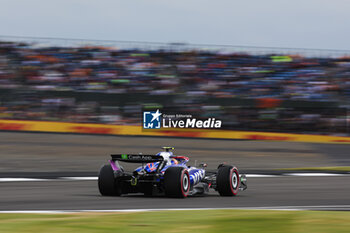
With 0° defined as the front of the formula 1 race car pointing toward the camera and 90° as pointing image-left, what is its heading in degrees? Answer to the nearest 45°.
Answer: approximately 225°

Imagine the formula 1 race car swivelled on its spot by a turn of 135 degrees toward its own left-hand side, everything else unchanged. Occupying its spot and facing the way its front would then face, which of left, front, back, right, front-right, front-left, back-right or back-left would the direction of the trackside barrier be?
right
